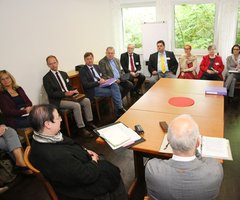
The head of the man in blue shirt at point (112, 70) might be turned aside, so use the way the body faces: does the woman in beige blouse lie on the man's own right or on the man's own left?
on the man's own left

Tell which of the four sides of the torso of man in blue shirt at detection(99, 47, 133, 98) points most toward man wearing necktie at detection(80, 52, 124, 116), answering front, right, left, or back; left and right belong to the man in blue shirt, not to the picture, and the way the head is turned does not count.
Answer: right

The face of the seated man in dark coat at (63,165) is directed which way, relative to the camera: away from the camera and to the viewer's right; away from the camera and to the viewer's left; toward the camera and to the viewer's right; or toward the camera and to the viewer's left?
away from the camera and to the viewer's right

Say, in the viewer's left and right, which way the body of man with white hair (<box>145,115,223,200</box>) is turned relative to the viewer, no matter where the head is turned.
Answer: facing away from the viewer

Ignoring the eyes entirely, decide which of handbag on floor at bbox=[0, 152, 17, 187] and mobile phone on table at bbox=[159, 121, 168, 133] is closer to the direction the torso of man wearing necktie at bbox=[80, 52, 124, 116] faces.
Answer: the mobile phone on table

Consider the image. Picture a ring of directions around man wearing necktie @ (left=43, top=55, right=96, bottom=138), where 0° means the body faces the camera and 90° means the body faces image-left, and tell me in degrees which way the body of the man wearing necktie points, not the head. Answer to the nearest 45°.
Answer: approximately 315°

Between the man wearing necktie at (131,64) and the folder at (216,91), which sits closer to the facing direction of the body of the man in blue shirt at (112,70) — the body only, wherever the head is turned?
the folder

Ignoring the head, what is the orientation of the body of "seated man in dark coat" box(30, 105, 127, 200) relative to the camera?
to the viewer's right

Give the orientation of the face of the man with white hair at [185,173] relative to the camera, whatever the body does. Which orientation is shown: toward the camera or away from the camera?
away from the camera

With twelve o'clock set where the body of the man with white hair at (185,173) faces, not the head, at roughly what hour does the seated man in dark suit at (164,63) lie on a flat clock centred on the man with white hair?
The seated man in dark suit is roughly at 12 o'clock from the man with white hair.
